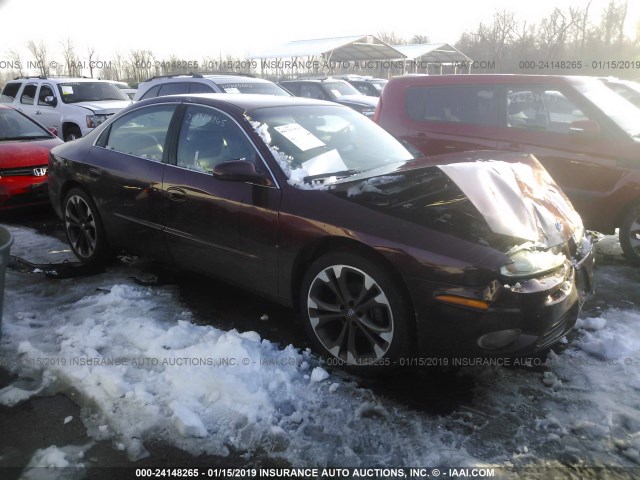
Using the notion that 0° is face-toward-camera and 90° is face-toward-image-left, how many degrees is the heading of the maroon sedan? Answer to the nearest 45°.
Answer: approximately 315°
